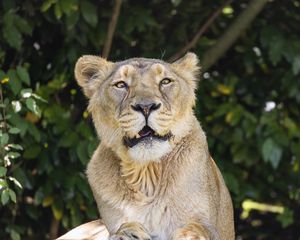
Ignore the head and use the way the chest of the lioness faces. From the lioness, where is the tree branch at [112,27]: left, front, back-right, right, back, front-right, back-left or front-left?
back

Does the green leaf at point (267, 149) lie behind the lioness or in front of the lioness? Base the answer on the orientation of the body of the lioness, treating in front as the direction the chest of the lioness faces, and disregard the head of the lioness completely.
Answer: behind

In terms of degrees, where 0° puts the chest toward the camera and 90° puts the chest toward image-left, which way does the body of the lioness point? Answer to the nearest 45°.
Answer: approximately 0°
